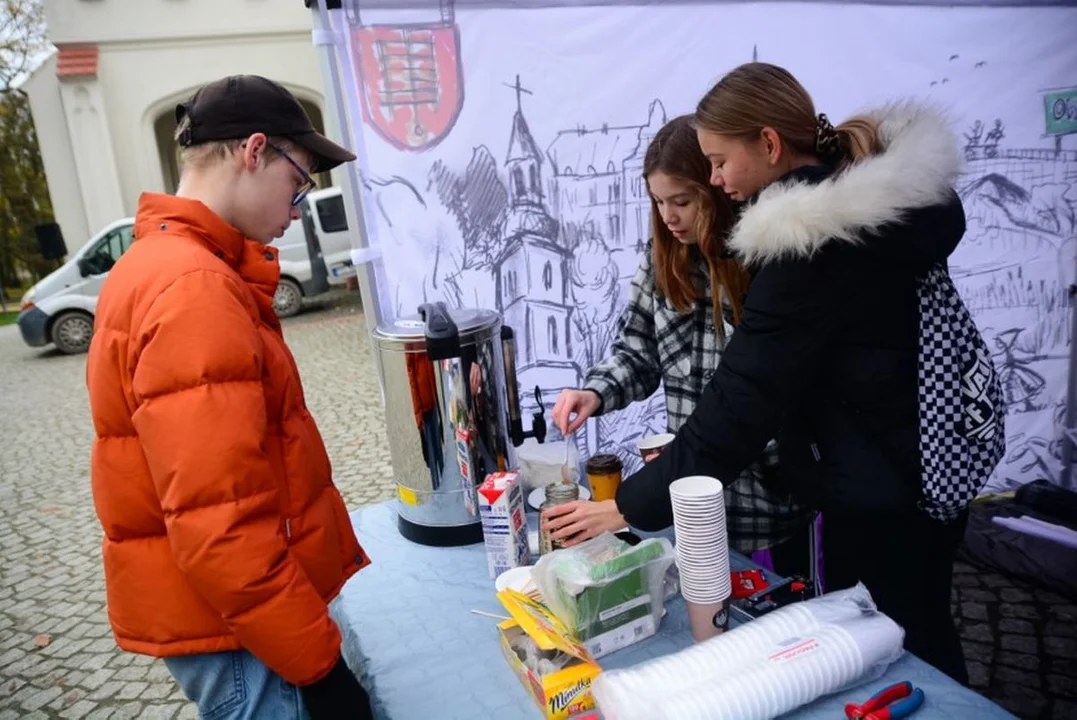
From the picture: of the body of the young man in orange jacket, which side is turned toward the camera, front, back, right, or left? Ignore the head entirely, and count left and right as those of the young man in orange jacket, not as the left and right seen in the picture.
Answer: right

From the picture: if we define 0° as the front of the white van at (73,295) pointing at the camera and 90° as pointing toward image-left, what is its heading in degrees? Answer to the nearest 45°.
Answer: approximately 90°

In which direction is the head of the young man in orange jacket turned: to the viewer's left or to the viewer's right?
to the viewer's right

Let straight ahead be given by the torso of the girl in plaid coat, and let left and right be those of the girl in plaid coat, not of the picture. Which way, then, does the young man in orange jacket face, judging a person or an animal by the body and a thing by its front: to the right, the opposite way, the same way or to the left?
the opposite way

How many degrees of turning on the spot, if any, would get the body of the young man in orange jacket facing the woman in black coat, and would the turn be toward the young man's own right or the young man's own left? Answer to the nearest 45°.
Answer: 0° — they already face them

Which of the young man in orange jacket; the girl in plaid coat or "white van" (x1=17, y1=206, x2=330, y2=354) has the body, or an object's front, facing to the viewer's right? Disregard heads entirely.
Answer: the young man in orange jacket

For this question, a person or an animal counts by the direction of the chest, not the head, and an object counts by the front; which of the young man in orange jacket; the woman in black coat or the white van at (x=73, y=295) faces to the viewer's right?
the young man in orange jacket

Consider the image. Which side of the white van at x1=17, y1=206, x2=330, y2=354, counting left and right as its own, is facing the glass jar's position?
left

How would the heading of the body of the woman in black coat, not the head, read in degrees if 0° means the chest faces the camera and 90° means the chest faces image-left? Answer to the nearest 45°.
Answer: approximately 90°

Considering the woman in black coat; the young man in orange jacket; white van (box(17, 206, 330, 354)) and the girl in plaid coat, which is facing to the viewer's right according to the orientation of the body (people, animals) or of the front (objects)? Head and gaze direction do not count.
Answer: the young man in orange jacket

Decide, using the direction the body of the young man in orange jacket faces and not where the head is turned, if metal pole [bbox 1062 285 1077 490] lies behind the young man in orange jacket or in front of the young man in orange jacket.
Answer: in front
